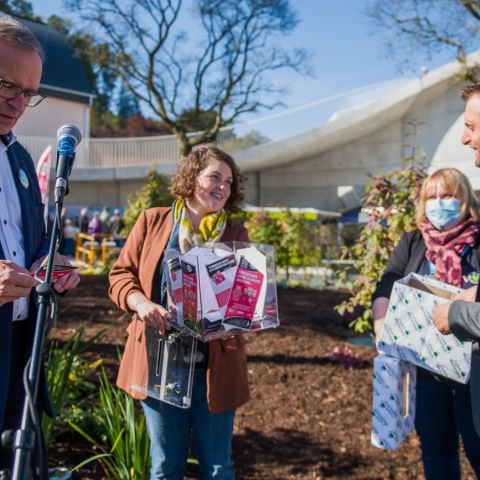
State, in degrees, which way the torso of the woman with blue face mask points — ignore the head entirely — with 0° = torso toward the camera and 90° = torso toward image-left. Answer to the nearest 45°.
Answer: approximately 0°

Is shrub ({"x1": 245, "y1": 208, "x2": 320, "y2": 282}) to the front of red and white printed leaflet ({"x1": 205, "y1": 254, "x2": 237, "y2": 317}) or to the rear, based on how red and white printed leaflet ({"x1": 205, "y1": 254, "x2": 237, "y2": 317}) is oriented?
to the rear

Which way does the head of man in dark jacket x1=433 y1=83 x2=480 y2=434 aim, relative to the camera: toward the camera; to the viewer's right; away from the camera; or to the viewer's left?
to the viewer's left

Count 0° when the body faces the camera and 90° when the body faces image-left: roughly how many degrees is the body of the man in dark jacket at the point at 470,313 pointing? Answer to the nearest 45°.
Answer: approximately 90°

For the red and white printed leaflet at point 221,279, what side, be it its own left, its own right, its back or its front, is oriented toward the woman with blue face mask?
left

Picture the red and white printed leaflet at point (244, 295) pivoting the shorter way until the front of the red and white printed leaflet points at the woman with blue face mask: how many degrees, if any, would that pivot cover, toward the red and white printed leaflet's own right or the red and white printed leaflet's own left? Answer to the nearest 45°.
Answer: approximately 90° to the red and white printed leaflet's own left

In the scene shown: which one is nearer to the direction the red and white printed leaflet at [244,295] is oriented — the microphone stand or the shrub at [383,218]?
the microphone stand

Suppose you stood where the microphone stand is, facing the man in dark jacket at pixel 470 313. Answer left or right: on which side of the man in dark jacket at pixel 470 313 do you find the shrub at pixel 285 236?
left
